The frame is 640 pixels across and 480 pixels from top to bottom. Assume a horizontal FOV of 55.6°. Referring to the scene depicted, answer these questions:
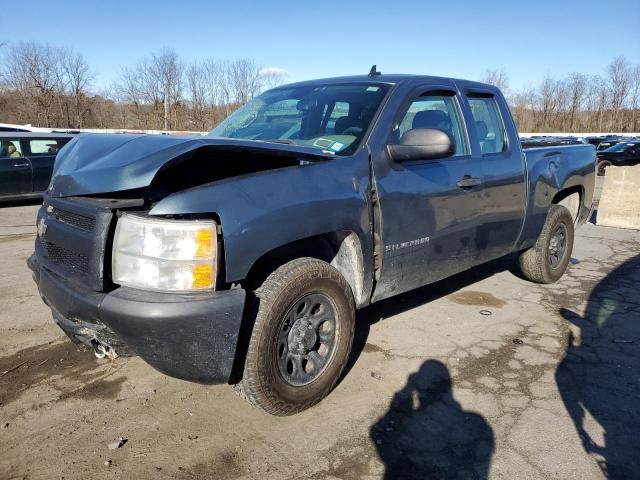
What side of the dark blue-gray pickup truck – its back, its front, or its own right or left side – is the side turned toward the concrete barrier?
back

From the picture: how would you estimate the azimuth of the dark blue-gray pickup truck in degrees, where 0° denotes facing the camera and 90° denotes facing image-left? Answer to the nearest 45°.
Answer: approximately 45°

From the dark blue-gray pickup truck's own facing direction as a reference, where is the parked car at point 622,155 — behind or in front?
behind

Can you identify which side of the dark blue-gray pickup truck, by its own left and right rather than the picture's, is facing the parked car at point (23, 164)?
right

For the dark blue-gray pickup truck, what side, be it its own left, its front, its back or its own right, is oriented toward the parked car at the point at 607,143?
back
